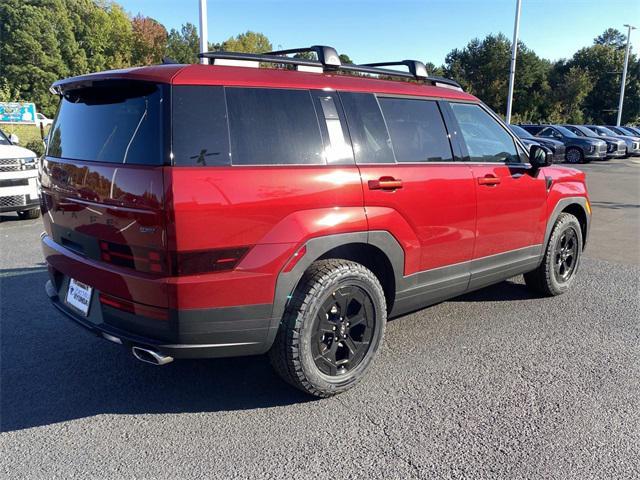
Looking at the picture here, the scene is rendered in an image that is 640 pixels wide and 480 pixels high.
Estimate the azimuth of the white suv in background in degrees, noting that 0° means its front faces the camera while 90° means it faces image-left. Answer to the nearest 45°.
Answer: approximately 315°

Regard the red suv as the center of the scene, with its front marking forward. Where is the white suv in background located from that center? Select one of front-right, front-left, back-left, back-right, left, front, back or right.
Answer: left

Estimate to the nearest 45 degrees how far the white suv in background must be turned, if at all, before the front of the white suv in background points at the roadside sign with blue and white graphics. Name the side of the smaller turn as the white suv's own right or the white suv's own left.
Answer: approximately 135° to the white suv's own left

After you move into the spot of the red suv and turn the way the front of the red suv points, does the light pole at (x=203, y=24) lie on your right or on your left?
on your left

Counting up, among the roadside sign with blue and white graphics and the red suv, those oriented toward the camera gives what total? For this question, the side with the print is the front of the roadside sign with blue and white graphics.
1

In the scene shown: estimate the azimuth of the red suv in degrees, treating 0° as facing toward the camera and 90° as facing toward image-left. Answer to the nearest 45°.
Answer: approximately 225°

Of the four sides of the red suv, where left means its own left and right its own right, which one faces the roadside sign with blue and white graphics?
left

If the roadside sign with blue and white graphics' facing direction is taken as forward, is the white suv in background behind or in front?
in front

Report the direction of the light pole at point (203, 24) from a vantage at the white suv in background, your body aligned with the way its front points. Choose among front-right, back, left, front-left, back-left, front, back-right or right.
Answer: left

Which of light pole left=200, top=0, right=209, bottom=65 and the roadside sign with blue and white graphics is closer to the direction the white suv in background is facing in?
the light pole
